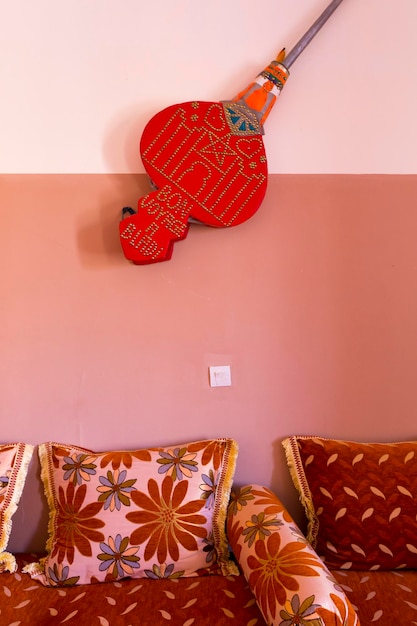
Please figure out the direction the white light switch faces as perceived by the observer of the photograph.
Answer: facing the viewer

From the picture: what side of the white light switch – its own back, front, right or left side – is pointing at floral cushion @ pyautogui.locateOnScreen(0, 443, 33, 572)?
right
